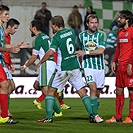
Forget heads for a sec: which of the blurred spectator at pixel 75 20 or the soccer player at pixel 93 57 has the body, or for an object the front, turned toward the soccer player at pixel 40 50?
the blurred spectator

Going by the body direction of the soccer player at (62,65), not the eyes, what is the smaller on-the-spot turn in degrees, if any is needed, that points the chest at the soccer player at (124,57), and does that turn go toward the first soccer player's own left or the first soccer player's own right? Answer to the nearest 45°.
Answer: approximately 135° to the first soccer player's own right

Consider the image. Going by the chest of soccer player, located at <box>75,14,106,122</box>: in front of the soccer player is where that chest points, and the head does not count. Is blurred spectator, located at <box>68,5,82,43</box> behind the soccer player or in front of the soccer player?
behind

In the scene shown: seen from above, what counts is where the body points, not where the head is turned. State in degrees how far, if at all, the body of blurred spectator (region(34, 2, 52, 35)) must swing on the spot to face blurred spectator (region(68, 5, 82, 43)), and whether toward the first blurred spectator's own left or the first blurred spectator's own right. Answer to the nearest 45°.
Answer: approximately 90° to the first blurred spectator's own left

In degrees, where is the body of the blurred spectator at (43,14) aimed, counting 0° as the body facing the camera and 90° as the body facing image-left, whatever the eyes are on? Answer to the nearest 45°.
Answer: approximately 0°

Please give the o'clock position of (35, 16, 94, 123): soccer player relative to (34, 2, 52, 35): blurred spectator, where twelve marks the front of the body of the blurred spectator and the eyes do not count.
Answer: The soccer player is roughly at 12 o'clock from the blurred spectator.

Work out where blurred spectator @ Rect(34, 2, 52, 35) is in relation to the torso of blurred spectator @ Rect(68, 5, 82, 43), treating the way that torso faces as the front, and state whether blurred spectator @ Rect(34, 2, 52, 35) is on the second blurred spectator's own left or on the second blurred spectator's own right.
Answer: on the second blurred spectator's own right

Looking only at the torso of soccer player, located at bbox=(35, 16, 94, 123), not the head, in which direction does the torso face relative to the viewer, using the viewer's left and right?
facing away from the viewer and to the left of the viewer

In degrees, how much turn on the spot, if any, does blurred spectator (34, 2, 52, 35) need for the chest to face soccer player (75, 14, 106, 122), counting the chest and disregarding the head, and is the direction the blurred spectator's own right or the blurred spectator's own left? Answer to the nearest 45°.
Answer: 0° — they already face them

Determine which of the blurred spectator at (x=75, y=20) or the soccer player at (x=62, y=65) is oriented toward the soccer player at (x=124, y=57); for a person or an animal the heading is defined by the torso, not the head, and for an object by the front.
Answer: the blurred spectator

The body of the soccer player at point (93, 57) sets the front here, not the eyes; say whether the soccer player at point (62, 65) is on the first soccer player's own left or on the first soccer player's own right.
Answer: on the first soccer player's own right
